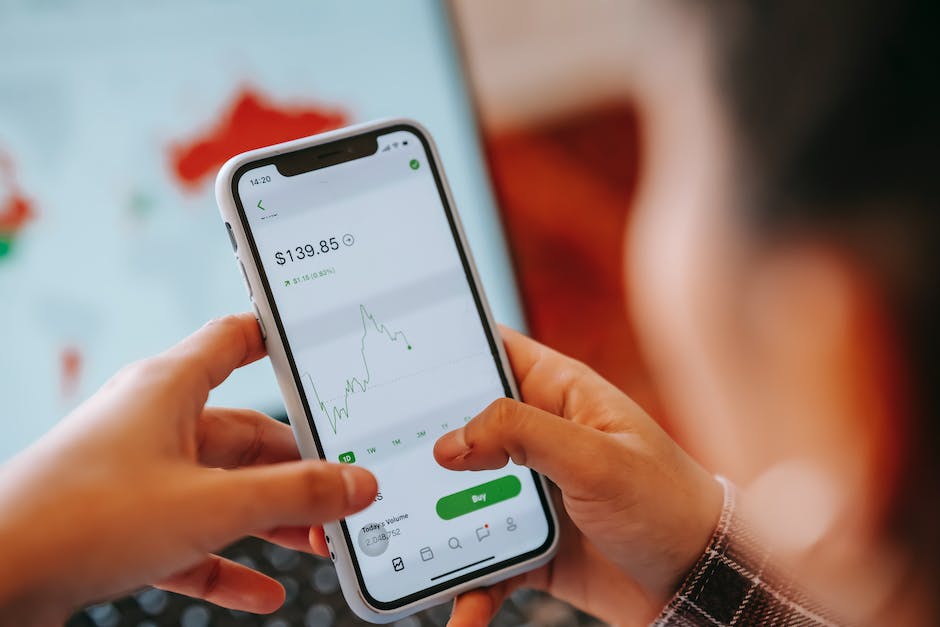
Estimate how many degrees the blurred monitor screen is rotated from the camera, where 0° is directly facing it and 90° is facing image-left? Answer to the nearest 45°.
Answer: approximately 0°
